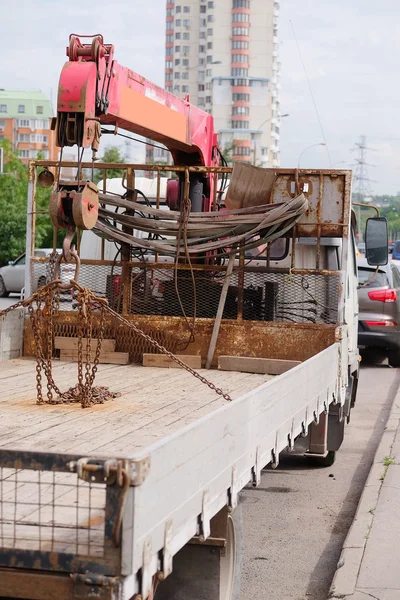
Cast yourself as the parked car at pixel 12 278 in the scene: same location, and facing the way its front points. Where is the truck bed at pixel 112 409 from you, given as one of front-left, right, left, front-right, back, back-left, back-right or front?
front-left

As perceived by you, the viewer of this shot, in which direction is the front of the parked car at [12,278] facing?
facing the viewer and to the left of the viewer

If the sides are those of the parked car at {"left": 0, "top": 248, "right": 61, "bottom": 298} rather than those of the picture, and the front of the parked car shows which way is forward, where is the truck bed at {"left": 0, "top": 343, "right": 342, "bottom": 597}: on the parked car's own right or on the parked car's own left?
on the parked car's own left

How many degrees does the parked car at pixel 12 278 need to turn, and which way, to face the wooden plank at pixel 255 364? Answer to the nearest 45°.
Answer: approximately 45° to its left

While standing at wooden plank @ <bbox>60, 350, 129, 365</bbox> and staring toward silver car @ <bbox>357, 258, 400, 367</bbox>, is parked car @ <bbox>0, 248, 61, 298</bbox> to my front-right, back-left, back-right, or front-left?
front-left
